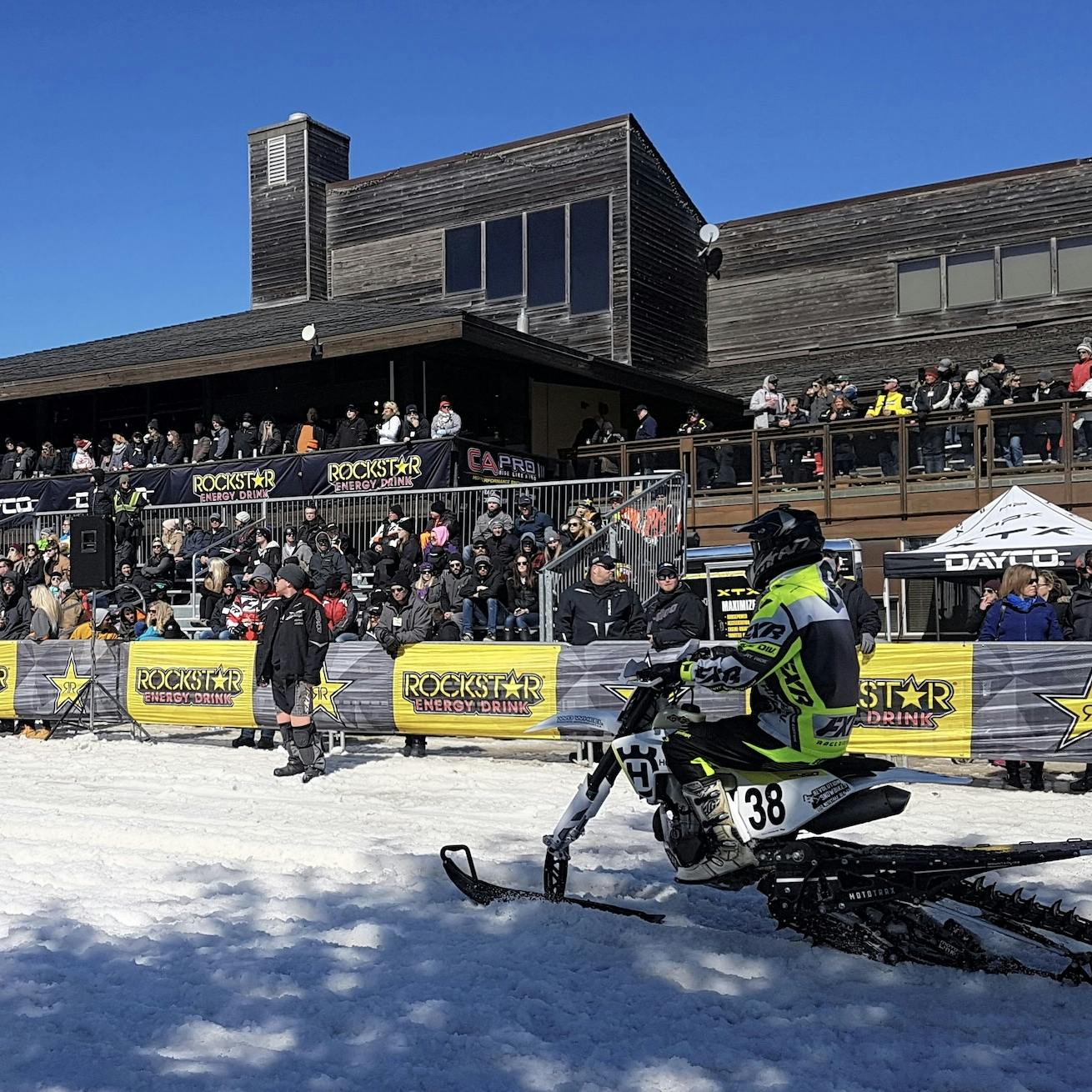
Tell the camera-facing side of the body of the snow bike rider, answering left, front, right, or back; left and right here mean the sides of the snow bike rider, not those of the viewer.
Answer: left

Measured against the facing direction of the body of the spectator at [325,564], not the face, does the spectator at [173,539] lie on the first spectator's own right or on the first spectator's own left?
on the first spectator's own right

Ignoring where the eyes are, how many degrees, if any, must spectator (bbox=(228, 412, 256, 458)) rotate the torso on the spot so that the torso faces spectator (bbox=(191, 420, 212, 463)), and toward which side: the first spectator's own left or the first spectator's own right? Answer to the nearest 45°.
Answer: approximately 135° to the first spectator's own right

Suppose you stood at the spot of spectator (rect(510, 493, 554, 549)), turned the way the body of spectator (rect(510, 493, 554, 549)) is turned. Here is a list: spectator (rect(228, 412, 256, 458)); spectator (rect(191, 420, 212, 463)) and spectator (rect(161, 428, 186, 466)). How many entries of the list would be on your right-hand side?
3

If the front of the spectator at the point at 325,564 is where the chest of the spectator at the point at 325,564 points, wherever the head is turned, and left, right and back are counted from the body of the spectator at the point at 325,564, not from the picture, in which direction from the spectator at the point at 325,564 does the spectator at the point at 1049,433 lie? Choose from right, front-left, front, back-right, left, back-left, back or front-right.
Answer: back-left

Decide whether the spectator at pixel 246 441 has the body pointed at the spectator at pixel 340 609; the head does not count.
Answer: yes

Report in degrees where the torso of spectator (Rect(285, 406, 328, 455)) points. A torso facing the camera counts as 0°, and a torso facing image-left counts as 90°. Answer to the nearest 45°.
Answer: approximately 0°
